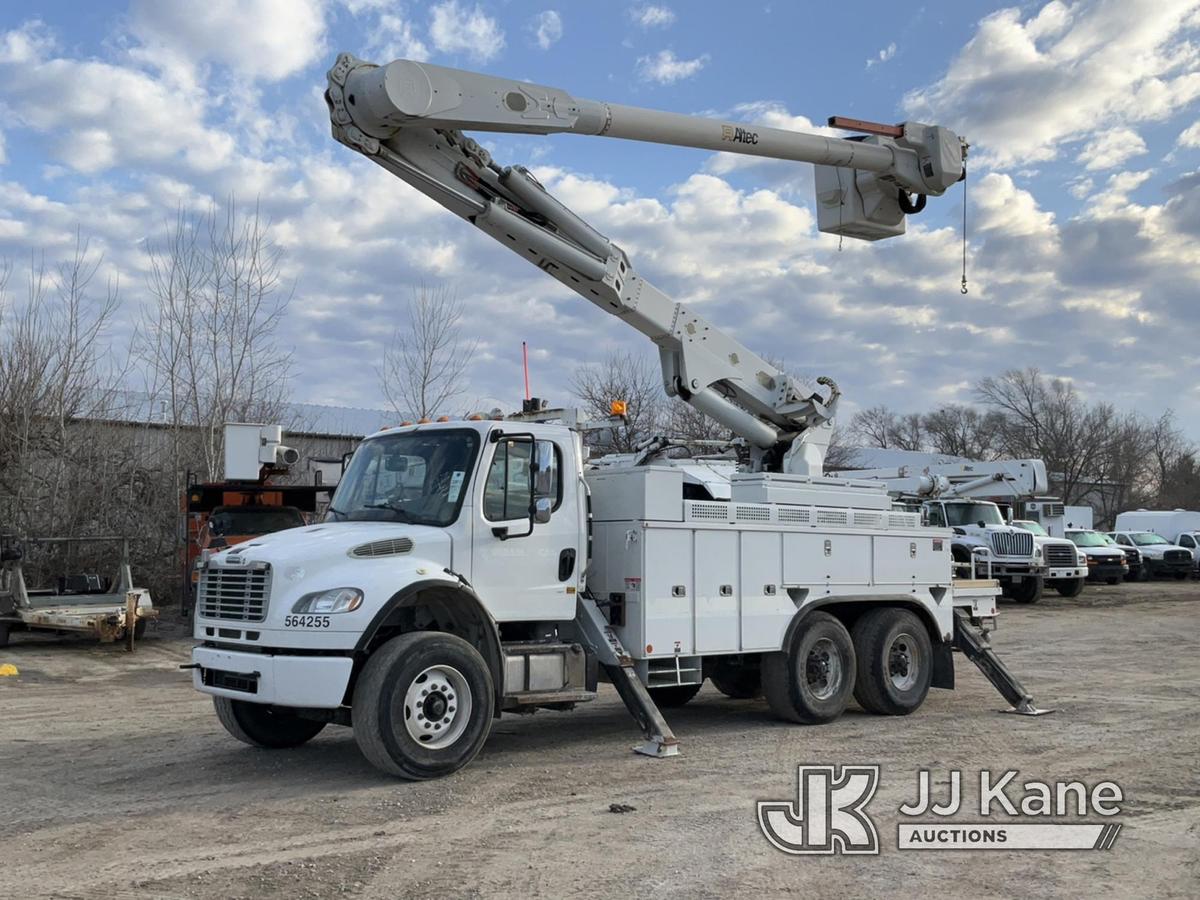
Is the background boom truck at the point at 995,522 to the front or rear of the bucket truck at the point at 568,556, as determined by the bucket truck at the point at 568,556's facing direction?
to the rear

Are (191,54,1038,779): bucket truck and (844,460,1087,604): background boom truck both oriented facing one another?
no

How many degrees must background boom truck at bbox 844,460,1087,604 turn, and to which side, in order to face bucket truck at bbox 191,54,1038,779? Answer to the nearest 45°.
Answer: approximately 45° to its right

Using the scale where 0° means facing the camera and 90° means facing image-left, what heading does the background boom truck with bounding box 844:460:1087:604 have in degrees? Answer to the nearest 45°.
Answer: approximately 315°

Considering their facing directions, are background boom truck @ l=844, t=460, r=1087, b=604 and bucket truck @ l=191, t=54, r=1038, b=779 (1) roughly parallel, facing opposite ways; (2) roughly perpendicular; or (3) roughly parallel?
roughly perpendicular

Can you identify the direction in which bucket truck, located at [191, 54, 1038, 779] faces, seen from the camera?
facing the viewer and to the left of the viewer

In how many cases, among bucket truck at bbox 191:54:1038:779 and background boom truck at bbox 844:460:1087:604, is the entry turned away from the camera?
0
